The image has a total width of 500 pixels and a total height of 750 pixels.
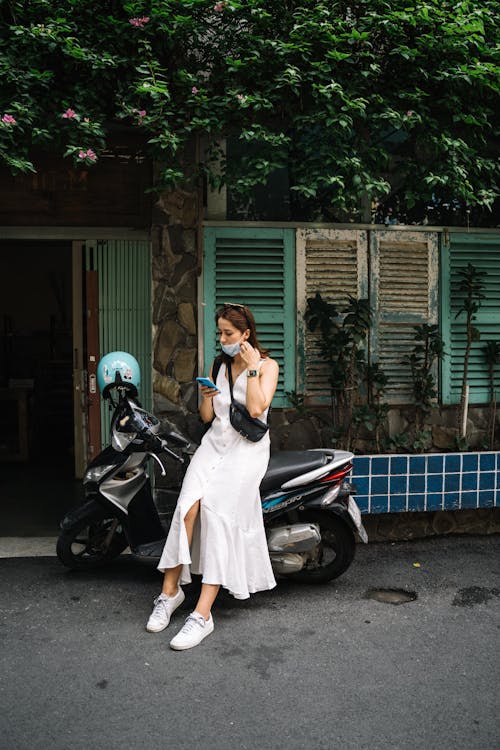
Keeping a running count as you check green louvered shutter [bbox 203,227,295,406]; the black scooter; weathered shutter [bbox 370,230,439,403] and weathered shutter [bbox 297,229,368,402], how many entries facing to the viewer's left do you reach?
1

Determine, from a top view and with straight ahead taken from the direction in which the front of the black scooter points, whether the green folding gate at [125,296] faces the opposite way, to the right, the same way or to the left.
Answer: to the left

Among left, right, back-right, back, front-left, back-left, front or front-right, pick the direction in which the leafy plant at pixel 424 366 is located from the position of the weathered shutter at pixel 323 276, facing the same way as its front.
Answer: left

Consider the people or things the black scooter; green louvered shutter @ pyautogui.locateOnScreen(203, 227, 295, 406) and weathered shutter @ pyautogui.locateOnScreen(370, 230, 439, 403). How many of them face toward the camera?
2

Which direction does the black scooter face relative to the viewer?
to the viewer's left

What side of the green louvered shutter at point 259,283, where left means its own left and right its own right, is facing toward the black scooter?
front

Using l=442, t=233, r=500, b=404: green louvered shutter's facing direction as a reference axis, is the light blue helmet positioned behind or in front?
in front

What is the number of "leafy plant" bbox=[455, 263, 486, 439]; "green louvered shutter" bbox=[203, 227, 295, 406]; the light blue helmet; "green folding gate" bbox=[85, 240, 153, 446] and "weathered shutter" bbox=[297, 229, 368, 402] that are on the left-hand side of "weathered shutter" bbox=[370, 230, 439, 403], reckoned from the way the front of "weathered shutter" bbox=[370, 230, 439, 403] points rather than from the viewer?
1

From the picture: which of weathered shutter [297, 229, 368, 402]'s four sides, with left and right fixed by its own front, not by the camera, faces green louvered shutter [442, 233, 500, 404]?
left

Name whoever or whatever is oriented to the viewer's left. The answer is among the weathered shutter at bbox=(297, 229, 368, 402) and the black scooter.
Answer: the black scooter

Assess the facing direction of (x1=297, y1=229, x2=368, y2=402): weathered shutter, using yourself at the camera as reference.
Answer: facing the viewer

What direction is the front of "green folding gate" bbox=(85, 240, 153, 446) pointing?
toward the camera

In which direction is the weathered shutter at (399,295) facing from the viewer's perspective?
toward the camera

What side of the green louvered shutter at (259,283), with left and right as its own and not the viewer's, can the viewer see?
front
